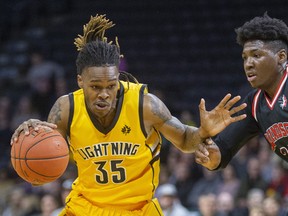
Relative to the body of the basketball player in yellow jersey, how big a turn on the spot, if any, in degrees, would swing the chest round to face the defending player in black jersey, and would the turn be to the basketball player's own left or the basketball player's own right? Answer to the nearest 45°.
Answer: approximately 90° to the basketball player's own left

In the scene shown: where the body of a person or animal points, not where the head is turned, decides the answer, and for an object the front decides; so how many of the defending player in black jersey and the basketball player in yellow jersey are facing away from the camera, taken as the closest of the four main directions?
0

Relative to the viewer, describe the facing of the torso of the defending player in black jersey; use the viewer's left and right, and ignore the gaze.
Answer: facing the viewer and to the left of the viewer

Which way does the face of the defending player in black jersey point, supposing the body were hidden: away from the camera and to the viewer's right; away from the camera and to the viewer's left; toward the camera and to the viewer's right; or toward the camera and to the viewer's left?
toward the camera and to the viewer's left

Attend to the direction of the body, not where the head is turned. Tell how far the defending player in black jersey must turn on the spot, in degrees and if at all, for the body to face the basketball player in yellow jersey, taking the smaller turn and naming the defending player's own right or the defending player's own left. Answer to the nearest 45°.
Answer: approximately 45° to the defending player's own right

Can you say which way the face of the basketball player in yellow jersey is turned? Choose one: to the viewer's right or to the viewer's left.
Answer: to the viewer's left

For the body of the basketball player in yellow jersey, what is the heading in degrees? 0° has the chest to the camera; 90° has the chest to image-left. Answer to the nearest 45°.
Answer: approximately 0°
